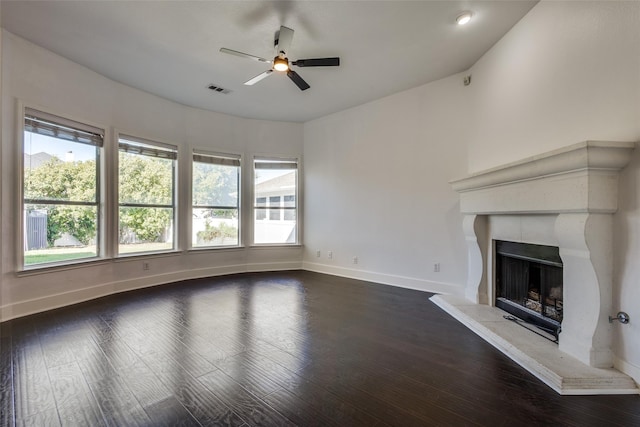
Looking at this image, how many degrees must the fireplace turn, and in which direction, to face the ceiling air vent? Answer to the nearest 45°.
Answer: approximately 45° to its right

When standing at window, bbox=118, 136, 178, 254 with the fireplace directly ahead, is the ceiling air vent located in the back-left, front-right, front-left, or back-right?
front-left

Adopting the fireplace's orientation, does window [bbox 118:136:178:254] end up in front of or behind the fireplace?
in front

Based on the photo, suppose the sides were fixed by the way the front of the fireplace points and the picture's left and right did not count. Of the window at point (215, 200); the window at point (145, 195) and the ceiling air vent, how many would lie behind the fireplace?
0

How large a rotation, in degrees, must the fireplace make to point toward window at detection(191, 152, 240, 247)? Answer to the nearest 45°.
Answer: approximately 45° to its right

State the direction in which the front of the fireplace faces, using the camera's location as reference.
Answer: facing the viewer and to the left of the viewer

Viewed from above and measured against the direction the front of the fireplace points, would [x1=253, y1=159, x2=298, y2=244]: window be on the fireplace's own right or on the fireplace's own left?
on the fireplace's own right

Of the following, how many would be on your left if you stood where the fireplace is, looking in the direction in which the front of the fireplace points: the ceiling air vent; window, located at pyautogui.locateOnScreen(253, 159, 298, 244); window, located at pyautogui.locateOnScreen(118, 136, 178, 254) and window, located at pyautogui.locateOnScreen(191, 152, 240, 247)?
0
